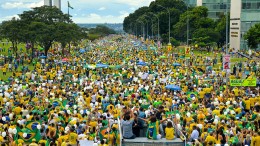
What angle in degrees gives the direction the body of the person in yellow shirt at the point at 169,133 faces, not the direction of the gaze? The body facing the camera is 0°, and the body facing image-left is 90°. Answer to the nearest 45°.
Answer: approximately 180°

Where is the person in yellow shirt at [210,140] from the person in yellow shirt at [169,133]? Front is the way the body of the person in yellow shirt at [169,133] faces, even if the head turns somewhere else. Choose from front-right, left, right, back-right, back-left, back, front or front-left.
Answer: front-right

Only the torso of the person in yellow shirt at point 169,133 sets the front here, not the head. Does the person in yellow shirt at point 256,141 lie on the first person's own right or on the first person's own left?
on the first person's own right

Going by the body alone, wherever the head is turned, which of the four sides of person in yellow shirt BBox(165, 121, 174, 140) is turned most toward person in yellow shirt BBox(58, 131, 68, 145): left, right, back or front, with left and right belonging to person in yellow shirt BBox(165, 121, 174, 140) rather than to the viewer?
left
